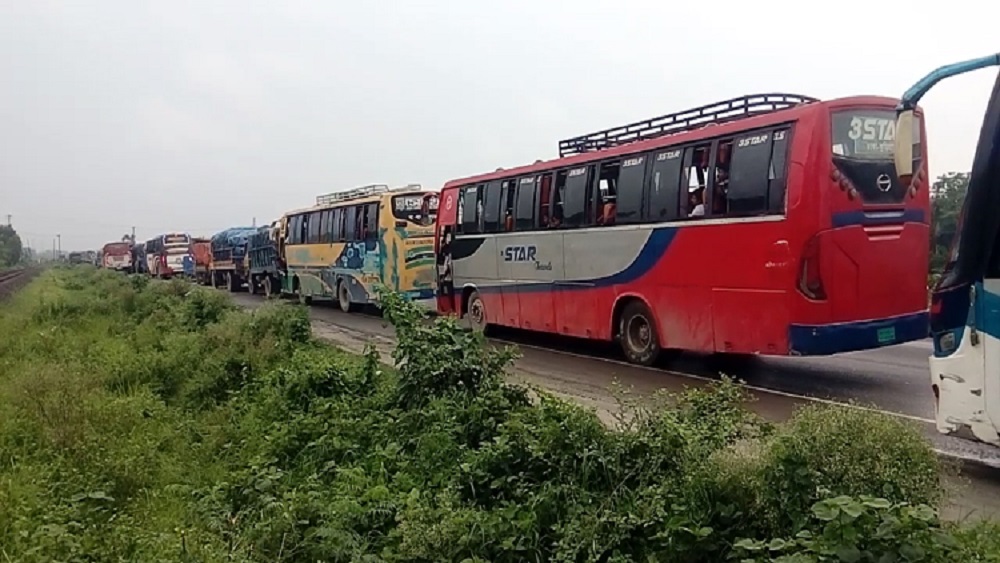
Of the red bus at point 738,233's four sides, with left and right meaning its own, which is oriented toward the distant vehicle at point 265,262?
front

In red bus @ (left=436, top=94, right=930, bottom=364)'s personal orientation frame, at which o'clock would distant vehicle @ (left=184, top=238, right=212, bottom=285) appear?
The distant vehicle is roughly at 12 o'clock from the red bus.

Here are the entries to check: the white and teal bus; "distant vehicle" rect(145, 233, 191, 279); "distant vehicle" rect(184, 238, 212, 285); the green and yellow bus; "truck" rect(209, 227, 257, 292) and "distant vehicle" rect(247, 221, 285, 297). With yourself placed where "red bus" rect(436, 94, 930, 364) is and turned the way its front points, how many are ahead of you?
5

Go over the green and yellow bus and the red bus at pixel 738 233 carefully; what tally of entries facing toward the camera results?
0

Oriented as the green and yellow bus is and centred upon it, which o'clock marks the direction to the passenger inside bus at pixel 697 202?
The passenger inside bus is roughly at 7 o'clock from the green and yellow bus.

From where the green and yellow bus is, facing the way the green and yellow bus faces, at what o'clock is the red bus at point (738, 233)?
The red bus is roughly at 7 o'clock from the green and yellow bus.

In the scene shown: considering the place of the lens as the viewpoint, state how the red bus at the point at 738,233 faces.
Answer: facing away from the viewer and to the left of the viewer

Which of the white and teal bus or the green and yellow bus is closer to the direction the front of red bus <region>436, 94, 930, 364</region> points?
the green and yellow bus

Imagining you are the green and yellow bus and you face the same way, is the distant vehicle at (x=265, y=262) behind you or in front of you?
in front

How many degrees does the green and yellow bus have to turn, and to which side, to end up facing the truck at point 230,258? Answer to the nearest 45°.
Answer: approximately 45° to its right

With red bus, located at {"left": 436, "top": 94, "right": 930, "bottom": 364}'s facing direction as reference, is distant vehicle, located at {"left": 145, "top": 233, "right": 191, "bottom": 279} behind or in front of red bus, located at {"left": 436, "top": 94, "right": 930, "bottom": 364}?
in front

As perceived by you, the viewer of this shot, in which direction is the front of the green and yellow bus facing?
facing away from the viewer and to the left of the viewer
